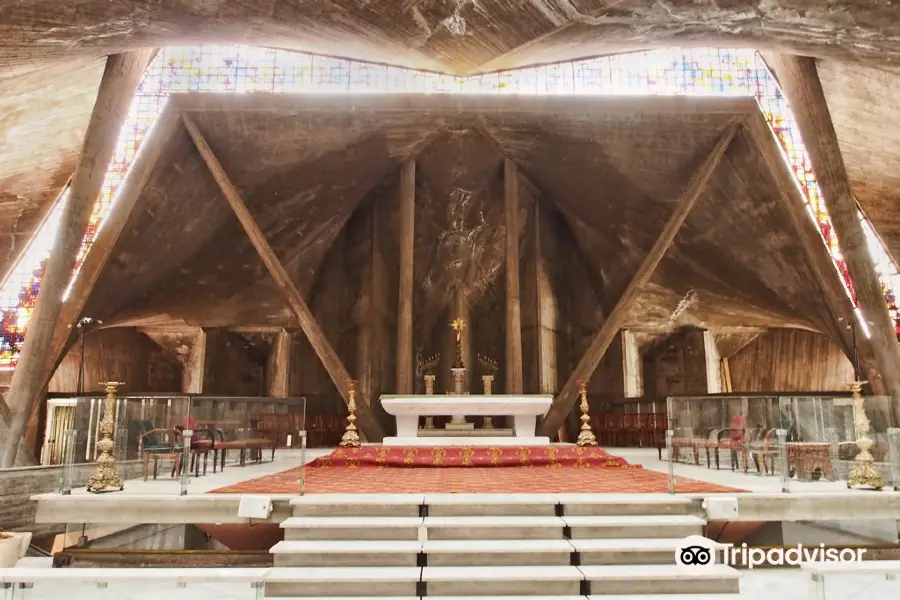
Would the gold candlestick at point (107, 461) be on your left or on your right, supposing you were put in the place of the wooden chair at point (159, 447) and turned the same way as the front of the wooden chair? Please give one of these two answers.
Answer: on your right

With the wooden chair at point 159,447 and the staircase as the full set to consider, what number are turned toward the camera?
1

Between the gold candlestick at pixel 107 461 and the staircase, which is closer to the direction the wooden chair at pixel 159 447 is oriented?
the staircase

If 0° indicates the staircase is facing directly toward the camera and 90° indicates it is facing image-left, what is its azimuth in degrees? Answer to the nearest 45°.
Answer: approximately 0°

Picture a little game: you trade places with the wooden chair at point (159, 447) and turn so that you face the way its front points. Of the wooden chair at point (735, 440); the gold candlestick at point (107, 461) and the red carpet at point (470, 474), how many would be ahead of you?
2

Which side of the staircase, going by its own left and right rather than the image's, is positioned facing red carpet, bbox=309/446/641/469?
back

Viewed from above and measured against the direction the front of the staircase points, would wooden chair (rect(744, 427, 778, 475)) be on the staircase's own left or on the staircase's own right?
on the staircase's own left

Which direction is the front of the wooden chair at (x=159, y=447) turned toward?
to the viewer's right

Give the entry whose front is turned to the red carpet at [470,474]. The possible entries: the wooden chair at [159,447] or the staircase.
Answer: the wooden chair

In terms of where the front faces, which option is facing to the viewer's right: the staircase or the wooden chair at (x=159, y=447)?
the wooden chair
